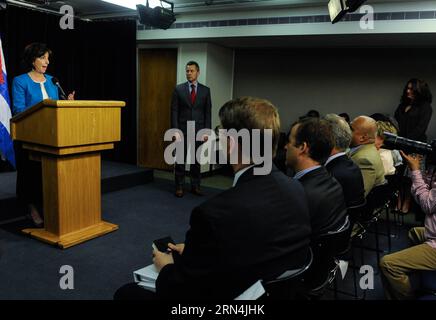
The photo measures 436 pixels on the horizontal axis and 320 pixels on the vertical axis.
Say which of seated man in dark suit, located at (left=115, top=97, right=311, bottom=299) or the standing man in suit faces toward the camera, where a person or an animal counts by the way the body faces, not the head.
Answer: the standing man in suit

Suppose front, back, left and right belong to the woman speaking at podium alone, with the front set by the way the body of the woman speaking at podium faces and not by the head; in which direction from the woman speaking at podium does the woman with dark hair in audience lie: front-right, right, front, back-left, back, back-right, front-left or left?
front-left

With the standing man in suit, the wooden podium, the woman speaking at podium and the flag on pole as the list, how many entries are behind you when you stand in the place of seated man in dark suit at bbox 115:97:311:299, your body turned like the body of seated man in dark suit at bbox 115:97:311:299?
0

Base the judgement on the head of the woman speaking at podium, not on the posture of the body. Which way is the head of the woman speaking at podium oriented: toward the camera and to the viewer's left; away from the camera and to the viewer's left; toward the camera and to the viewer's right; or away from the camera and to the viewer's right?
toward the camera and to the viewer's right

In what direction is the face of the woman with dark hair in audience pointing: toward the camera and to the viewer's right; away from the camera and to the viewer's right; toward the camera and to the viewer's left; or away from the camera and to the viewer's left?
toward the camera and to the viewer's left

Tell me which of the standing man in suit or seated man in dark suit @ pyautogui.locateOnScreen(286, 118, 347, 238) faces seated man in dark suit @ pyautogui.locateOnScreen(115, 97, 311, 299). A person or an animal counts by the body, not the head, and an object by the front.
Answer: the standing man in suit

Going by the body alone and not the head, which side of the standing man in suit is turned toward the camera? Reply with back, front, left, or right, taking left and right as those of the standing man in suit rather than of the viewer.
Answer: front

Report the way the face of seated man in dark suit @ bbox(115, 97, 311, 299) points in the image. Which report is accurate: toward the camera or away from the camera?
away from the camera

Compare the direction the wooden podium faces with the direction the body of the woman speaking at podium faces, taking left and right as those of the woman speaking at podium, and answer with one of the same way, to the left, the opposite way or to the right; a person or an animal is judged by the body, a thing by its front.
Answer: the same way

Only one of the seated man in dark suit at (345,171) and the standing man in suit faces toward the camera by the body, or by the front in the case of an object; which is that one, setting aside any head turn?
the standing man in suit

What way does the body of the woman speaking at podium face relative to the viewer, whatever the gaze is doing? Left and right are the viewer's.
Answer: facing the viewer and to the right of the viewer

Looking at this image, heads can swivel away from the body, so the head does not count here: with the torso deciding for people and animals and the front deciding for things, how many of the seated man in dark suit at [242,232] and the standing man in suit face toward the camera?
1

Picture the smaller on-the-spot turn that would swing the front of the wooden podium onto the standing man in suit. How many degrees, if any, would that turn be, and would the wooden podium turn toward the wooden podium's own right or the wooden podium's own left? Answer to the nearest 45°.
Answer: approximately 90° to the wooden podium's own left

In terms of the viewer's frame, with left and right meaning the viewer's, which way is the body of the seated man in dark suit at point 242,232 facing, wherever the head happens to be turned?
facing away from the viewer and to the left of the viewer

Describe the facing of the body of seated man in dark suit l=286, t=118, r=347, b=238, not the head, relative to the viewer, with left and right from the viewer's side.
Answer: facing away from the viewer and to the left of the viewer

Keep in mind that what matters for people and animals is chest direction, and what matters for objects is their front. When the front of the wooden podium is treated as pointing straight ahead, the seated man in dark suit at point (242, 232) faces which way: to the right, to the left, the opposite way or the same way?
the opposite way

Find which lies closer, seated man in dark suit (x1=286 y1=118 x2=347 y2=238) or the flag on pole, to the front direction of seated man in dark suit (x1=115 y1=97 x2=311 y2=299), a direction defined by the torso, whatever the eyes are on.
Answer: the flag on pole

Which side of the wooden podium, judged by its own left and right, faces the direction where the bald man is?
front

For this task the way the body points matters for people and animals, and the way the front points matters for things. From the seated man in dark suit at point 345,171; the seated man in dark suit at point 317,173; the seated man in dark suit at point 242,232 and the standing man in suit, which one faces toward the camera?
the standing man in suit

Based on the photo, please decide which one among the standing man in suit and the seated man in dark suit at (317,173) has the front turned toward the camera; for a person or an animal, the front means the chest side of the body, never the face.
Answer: the standing man in suit

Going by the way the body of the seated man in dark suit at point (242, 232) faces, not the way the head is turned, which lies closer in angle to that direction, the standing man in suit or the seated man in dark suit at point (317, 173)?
the standing man in suit

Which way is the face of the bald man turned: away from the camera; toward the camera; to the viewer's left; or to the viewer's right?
to the viewer's left
